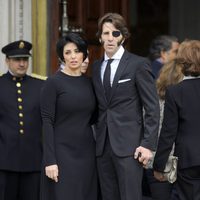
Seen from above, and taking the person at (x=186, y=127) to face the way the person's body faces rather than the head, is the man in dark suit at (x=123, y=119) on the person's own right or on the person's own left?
on the person's own left

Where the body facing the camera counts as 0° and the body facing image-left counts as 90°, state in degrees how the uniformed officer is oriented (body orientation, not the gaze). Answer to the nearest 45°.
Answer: approximately 0°
